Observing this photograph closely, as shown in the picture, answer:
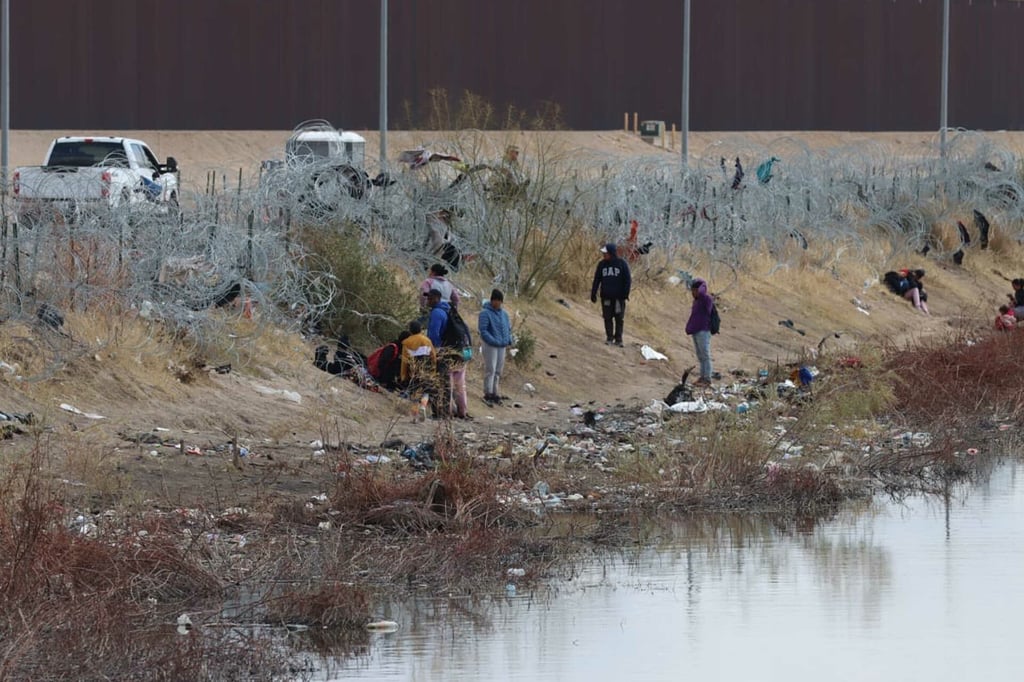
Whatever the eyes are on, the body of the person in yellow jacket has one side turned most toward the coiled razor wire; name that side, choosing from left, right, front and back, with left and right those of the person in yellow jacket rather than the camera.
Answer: front

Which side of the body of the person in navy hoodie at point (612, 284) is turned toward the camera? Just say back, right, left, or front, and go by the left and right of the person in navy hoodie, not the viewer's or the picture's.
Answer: front

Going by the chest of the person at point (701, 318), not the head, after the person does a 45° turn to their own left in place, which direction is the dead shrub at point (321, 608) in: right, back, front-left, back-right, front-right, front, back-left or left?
front-left

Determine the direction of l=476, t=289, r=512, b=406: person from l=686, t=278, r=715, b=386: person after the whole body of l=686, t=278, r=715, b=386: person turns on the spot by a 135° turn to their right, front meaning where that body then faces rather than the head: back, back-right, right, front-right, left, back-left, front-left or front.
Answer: back

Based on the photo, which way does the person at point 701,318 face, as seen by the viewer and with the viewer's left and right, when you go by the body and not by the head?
facing to the left of the viewer

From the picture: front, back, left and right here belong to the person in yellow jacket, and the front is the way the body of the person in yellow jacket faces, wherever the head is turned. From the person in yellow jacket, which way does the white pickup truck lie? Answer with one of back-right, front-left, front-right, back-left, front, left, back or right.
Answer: left

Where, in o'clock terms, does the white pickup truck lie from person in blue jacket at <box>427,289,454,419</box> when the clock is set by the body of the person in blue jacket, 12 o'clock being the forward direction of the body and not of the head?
The white pickup truck is roughly at 2 o'clock from the person in blue jacket.

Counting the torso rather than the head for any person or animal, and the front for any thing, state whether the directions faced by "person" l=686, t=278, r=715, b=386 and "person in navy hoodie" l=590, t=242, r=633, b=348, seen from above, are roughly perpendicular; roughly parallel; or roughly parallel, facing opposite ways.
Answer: roughly perpendicular

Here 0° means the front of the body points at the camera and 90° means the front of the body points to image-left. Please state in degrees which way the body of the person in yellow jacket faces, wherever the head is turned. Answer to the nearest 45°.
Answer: approximately 180°

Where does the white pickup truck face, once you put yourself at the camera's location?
facing away from the viewer and to the right of the viewer
